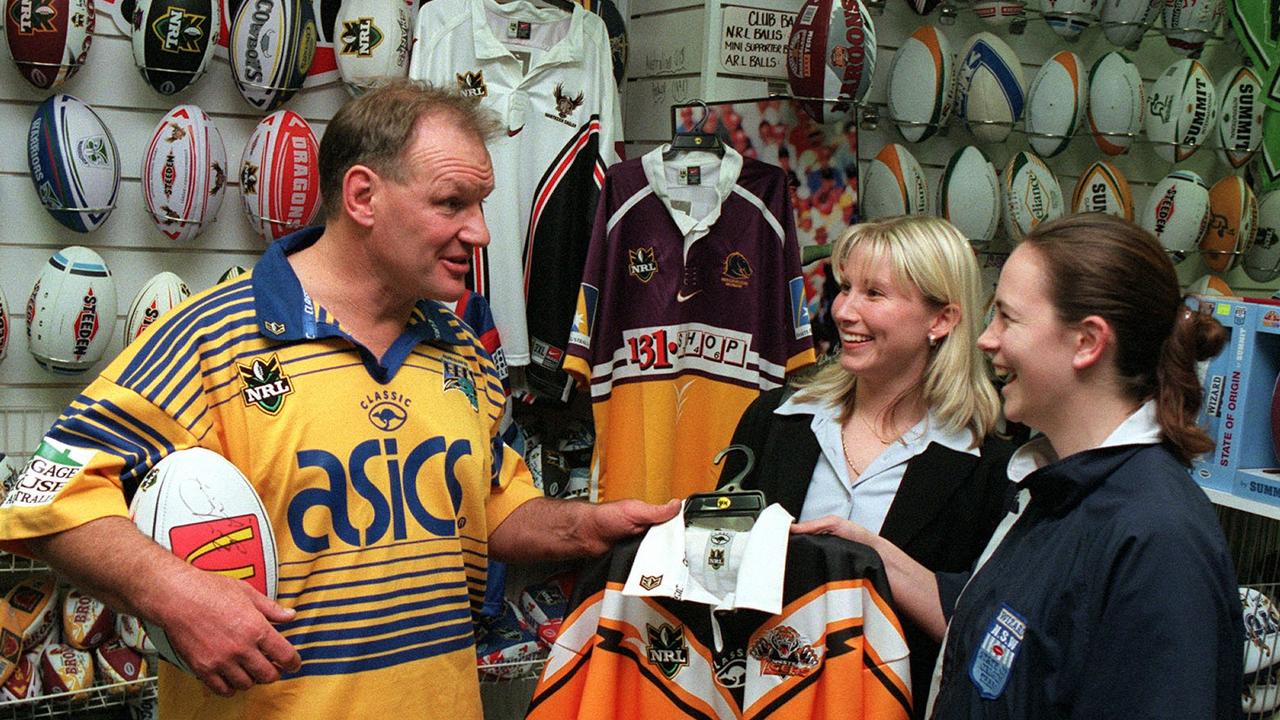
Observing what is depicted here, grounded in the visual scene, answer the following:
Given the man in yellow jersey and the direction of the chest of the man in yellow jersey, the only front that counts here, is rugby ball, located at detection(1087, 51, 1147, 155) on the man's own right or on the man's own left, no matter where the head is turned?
on the man's own left

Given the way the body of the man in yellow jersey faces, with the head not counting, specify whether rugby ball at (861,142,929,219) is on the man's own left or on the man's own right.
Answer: on the man's own left

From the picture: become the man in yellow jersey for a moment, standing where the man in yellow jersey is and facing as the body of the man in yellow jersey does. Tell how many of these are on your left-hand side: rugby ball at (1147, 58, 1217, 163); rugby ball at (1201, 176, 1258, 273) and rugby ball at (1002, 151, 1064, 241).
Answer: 3

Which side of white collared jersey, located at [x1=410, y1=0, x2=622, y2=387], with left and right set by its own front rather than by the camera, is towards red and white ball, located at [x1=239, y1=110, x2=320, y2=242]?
right

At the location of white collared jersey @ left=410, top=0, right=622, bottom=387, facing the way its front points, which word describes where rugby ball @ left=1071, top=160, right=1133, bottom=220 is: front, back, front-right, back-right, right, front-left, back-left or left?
left

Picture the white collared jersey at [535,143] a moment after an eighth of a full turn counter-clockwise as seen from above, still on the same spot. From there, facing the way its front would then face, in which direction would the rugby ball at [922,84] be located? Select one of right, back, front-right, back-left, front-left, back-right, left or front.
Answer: front-left

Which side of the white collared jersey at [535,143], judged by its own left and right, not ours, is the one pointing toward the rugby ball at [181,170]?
right

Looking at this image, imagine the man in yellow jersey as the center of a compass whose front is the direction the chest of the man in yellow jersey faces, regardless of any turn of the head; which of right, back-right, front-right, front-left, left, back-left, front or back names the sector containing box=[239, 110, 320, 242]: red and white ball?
back-left

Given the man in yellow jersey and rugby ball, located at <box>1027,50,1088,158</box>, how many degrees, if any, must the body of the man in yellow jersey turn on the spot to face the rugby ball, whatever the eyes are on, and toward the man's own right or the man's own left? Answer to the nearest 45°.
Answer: approximately 90° to the man's own left

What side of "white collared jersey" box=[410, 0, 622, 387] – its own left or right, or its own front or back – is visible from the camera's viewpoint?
front

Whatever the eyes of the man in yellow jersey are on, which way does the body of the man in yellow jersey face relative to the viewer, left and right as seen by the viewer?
facing the viewer and to the right of the viewer

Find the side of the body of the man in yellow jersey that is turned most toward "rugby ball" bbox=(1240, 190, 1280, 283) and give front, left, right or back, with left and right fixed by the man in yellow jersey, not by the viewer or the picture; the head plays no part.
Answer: left

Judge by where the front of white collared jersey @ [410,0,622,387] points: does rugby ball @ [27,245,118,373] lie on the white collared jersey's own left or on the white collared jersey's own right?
on the white collared jersey's own right

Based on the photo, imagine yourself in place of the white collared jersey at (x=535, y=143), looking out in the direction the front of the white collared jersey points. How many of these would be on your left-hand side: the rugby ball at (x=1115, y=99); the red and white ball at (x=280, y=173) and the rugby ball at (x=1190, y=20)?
2

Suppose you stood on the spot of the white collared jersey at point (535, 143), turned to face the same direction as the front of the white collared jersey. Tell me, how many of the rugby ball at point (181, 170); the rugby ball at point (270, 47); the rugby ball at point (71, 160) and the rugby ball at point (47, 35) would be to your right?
4

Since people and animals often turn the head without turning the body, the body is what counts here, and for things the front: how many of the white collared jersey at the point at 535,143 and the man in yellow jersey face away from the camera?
0

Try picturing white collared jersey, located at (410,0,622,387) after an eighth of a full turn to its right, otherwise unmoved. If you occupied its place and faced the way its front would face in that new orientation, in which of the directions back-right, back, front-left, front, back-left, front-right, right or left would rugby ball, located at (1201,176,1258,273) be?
back-left

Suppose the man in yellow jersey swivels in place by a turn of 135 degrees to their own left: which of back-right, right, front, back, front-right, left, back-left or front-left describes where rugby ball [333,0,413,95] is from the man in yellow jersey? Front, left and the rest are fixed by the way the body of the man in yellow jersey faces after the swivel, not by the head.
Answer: front
